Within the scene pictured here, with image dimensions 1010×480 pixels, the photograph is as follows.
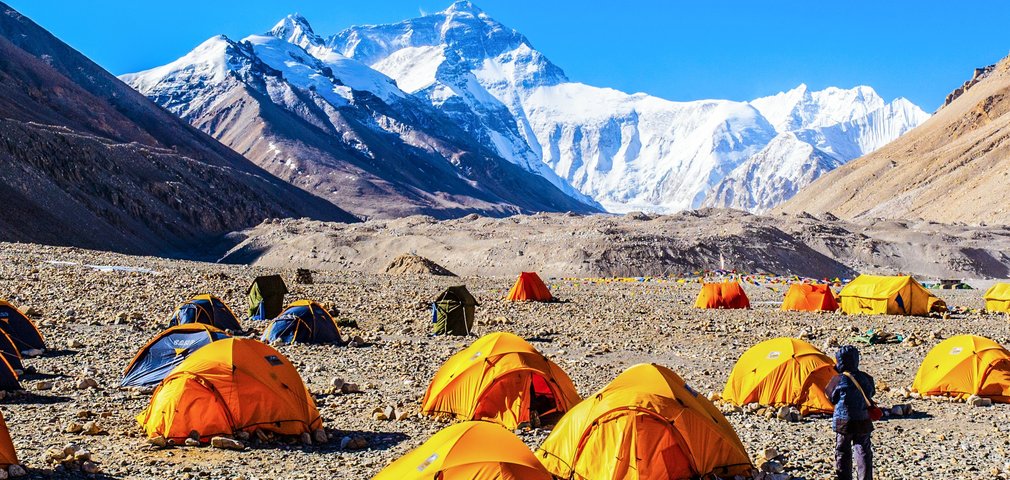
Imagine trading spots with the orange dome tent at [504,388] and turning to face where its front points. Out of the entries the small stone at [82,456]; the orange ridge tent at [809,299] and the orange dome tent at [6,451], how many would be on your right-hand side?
2

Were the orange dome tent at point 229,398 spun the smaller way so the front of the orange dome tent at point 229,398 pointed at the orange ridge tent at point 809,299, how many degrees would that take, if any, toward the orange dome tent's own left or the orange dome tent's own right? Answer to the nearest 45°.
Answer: approximately 180°

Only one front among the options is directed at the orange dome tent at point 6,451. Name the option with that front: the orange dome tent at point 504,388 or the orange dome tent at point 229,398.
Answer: the orange dome tent at point 229,398

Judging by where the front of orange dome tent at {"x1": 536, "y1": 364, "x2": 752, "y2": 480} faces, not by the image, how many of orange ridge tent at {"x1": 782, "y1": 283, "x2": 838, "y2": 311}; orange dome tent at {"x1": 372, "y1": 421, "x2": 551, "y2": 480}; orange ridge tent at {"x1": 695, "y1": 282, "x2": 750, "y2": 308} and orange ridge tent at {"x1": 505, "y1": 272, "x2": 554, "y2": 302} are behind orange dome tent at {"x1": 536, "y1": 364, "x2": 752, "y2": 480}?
3

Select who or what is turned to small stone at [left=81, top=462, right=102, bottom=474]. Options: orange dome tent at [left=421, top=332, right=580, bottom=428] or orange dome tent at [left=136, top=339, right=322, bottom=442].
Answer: orange dome tent at [left=136, top=339, right=322, bottom=442]

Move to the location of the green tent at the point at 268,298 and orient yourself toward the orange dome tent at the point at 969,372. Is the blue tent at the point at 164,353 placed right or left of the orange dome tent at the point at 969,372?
right

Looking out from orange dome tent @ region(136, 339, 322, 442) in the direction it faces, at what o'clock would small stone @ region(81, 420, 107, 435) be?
The small stone is roughly at 2 o'clock from the orange dome tent.

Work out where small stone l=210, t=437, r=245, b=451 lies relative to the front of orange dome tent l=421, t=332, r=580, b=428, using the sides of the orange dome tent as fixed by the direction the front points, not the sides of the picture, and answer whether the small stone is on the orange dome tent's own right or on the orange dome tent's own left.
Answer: on the orange dome tent's own right

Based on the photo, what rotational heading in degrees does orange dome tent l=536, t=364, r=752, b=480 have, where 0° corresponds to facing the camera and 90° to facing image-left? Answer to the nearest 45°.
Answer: approximately 0°

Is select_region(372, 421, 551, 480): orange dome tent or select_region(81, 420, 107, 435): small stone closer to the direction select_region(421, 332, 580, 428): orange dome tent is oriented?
the orange dome tent

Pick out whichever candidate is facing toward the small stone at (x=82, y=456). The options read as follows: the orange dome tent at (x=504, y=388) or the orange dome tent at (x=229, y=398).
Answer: the orange dome tent at (x=229, y=398)
